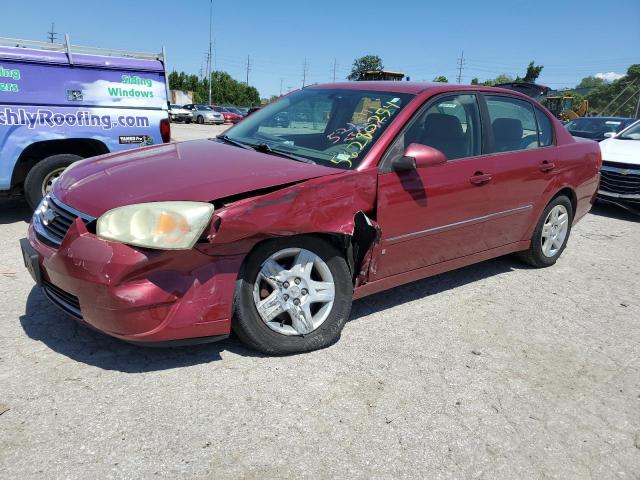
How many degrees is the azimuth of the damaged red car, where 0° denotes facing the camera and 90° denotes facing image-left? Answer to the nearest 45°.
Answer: approximately 45°

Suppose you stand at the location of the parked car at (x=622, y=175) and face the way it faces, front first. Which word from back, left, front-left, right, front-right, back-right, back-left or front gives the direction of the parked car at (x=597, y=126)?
back-right

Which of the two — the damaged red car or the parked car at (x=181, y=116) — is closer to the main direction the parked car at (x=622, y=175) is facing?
the damaged red car

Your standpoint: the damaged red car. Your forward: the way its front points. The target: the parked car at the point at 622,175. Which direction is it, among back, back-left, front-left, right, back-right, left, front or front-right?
back

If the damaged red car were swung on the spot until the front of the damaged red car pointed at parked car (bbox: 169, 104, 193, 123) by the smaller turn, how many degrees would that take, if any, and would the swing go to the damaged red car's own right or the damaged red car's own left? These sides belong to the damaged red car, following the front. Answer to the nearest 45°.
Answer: approximately 135° to the damaged red car's own right

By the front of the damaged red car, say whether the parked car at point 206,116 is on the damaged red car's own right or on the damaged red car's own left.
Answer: on the damaged red car's own right

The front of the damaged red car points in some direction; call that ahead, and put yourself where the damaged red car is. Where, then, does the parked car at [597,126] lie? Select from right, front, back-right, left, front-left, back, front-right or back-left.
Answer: back

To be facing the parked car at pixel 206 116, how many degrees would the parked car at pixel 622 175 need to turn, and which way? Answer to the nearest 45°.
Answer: approximately 90° to its right
